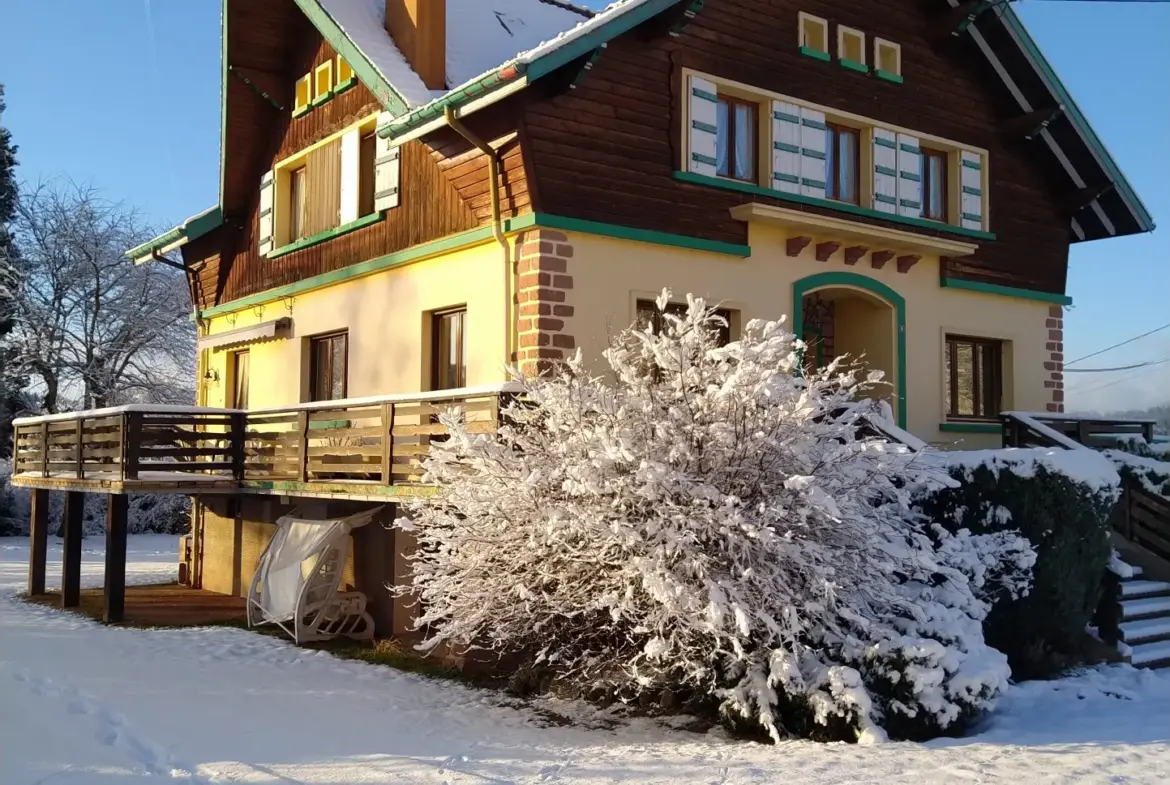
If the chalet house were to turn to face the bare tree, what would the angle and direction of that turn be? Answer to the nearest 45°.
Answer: approximately 180°

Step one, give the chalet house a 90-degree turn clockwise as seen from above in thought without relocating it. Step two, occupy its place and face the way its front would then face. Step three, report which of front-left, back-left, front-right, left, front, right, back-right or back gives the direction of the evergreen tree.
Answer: right

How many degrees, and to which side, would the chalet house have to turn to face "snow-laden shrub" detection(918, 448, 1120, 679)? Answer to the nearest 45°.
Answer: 0° — it already faces it

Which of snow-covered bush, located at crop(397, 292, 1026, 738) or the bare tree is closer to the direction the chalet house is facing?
the snow-covered bush

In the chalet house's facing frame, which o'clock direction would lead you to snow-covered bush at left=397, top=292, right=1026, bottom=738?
The snow-covered bush is roughly at 1 o'clock from the chalet house.

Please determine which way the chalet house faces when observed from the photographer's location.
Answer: facing the viewer and to the right of the viewer
